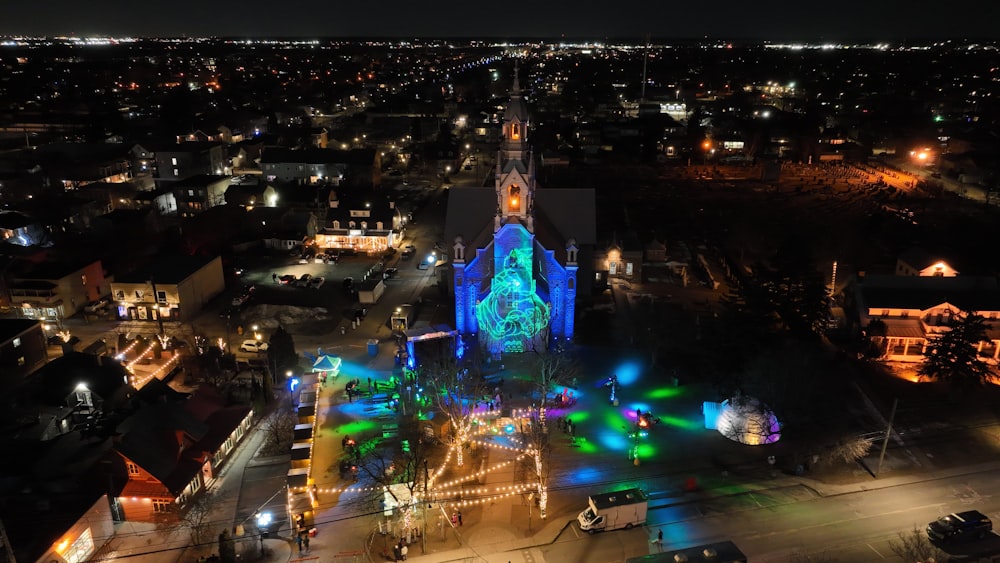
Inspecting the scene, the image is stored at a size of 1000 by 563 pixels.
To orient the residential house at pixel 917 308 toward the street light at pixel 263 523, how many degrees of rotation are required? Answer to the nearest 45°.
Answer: approximately 45° to its right

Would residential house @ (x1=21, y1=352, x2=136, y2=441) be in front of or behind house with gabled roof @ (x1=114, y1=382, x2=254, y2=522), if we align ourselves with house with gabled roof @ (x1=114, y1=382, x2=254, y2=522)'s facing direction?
behind

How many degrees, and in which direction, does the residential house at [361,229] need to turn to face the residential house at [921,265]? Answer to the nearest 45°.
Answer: approximately 45° to its left

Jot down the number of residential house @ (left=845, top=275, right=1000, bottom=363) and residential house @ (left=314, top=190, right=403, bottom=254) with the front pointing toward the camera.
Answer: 2

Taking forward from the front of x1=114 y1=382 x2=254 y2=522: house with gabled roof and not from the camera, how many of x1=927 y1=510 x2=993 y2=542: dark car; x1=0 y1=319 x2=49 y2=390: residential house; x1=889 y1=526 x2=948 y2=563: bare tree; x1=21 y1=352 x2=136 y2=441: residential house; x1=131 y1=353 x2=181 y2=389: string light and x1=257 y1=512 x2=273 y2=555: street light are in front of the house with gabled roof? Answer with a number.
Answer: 3

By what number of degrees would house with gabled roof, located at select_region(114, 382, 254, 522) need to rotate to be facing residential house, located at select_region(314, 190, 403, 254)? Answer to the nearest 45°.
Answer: approximately 90° to its left

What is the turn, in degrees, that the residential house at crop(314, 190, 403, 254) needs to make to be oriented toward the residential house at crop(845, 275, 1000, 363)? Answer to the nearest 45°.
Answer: approximately 45° to its left

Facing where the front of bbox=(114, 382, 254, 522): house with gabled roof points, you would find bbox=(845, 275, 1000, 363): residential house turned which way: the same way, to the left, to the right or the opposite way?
to the right

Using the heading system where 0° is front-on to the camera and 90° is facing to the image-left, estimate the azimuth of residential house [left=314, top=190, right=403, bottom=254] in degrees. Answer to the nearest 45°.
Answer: approximately 0°

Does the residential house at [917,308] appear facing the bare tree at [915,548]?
yes

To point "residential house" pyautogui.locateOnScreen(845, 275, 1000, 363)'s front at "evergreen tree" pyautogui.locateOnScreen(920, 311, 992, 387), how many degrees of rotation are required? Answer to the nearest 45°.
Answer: approximately 45° to its left

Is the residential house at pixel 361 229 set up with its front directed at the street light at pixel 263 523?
yes
